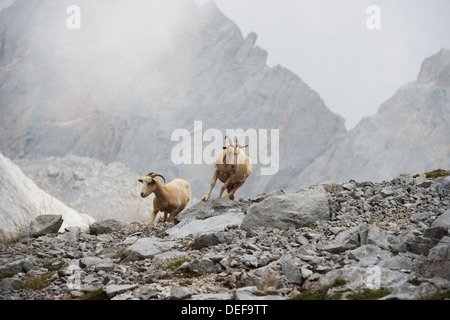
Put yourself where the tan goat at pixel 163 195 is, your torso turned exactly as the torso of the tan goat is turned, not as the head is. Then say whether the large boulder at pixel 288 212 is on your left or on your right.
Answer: on your left

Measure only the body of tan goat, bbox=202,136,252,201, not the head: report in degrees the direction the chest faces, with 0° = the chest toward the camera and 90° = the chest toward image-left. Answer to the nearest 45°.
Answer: approximately 0°

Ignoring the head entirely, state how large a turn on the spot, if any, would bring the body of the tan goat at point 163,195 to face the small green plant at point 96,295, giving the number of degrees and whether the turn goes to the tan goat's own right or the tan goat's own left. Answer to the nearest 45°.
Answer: approximately 45° to the tan goat's own left

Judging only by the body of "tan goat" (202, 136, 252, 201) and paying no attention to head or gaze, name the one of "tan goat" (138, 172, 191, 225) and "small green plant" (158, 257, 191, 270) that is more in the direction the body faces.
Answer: the small green plant

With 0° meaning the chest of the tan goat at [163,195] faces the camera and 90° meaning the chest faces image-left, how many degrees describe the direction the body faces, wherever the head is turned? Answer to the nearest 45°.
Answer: approximately 45°
